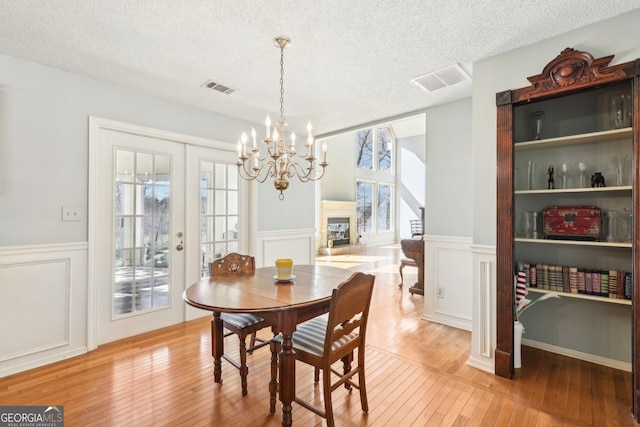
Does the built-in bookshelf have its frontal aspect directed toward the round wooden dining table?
yes

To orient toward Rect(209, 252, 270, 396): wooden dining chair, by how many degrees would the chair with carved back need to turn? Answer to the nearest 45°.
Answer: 0° — it already faces it

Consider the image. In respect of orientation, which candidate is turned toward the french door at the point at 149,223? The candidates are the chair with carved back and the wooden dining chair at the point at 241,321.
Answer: the chair with carved back

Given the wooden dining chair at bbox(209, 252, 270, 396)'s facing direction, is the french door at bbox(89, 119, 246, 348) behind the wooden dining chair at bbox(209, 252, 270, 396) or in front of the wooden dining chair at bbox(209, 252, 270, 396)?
behind

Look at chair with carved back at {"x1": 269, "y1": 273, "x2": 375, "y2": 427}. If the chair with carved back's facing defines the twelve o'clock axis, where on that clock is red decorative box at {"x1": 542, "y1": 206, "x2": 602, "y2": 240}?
The red decorative box is roughly at 4 o'clock from the chair with carved back.

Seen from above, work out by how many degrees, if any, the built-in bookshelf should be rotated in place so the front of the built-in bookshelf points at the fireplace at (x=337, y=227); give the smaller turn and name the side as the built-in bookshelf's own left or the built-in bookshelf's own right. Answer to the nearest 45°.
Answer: approximately 90° to the built-in bookshelf's own right

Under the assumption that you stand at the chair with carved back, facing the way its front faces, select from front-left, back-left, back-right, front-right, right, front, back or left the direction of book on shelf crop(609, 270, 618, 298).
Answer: back-right

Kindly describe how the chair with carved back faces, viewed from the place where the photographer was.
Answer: facing away from the viewer and to the left of the viewer

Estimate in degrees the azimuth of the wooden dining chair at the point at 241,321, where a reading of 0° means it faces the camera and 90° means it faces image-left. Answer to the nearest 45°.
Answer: approximately 315°

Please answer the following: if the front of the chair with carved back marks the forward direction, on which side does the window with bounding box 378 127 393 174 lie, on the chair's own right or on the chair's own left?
on the chair's own right

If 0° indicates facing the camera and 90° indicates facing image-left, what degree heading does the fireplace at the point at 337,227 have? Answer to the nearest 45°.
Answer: approximately 315°

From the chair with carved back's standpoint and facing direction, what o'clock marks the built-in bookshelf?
The built-in bookshelf is roughly at 4 o'clock from the chair with carved back.

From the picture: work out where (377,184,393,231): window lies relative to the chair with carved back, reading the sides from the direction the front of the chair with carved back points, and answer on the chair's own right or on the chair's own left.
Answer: on the chair's own right
